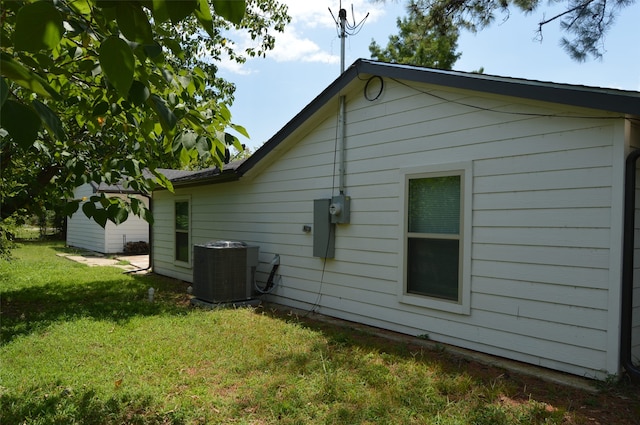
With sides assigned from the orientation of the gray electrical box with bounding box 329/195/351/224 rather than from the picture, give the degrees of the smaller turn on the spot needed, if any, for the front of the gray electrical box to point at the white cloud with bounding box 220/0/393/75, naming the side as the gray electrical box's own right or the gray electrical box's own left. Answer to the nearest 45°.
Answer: approximately 135° to the gray electrical box's own right

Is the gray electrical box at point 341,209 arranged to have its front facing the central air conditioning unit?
no

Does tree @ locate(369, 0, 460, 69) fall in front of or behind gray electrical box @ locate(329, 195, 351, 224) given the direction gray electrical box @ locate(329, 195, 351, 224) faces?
behind

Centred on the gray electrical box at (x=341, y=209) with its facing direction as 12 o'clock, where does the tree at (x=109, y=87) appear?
The tree is roughly at 11 o'clock from the gray electrical box.

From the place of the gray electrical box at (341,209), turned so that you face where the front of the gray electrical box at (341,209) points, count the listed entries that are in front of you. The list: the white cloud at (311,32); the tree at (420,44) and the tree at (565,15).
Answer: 0

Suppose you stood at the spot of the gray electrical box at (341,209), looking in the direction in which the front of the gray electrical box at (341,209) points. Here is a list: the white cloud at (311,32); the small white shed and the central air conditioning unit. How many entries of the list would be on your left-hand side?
0

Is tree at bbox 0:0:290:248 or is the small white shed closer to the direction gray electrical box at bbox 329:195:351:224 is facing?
the tree

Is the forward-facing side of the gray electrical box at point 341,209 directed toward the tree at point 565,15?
no

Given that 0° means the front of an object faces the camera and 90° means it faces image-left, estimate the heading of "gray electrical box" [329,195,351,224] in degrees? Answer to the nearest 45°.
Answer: approximately 45°

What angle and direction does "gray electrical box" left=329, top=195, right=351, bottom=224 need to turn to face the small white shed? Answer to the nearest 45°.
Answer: approximately 90° to its right
